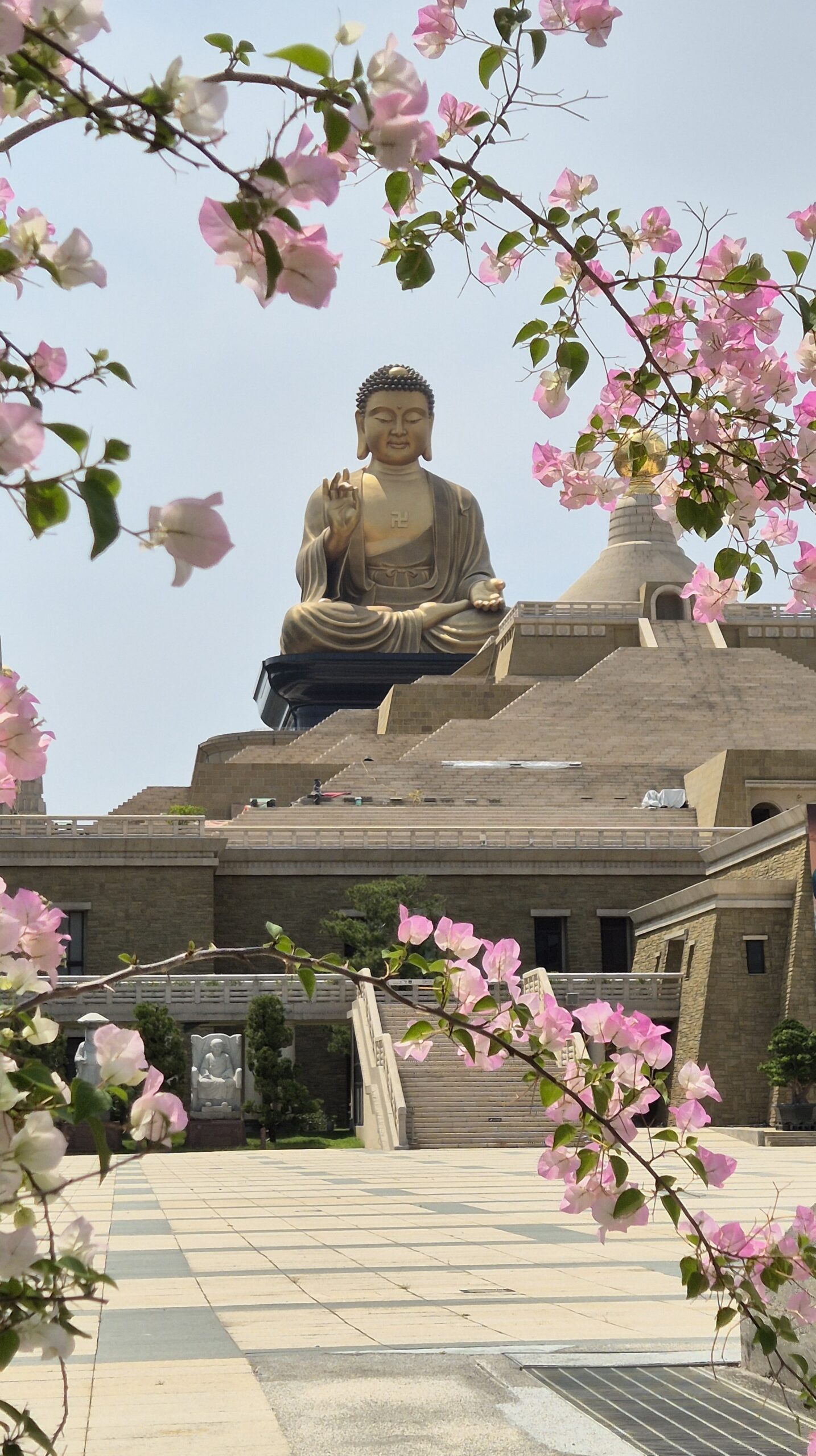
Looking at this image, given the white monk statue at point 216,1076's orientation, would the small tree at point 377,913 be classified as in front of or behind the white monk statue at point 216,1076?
behind

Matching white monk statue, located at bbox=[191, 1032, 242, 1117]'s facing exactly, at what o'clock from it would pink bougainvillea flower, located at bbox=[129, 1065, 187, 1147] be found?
The pink bougainvillea flower is roughly at 12 o'clock from the white monk statue.

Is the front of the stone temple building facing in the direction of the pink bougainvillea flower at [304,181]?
yes

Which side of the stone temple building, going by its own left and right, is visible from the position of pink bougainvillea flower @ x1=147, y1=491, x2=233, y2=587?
front

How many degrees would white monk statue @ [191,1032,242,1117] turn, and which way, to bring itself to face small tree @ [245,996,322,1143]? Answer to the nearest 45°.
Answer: approximately 135° to its left

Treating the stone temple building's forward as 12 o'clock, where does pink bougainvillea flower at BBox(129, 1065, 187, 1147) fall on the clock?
The pink bougainvillea flower is roughly at 12 o'clock from the stone temple building.

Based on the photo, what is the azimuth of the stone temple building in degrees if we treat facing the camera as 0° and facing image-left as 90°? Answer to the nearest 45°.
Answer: approximately 0°

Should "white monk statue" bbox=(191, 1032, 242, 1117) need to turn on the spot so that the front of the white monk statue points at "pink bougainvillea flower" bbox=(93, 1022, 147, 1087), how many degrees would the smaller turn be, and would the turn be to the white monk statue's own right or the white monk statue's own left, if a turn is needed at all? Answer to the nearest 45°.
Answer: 0° — it already faces it

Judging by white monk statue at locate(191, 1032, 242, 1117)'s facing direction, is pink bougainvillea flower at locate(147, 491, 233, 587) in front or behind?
in front

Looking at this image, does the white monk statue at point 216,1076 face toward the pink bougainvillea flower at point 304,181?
yes
